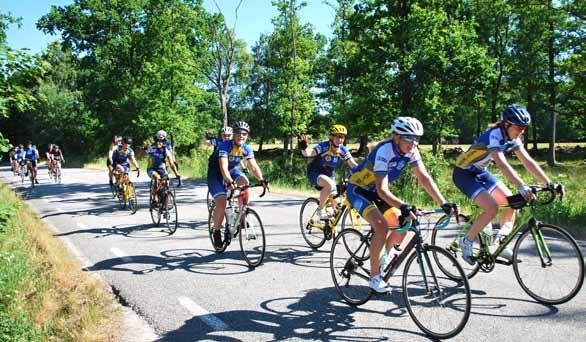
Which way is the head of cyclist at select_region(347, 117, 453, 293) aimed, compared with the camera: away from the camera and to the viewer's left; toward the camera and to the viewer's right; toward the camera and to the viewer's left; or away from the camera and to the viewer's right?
toward the camera and to the viewer's right

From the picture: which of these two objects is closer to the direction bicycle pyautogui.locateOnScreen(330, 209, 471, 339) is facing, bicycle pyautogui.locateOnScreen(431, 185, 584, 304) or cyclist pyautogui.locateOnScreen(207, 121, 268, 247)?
the bicycle

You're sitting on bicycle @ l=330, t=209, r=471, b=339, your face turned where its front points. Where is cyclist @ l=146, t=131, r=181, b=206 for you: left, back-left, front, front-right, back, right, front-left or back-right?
back

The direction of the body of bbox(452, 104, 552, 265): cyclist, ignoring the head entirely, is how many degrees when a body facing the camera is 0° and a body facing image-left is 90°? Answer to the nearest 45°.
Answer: approximately 315°

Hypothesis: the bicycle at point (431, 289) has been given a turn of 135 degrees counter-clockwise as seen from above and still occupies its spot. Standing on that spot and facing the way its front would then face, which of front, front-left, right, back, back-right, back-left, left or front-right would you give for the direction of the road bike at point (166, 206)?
front-left

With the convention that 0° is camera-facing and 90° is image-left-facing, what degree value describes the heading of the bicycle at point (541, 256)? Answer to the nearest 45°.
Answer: approximately 315°

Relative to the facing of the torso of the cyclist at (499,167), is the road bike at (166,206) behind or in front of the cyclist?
behind

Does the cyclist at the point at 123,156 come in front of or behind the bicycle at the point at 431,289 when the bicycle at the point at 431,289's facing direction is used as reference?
behind
